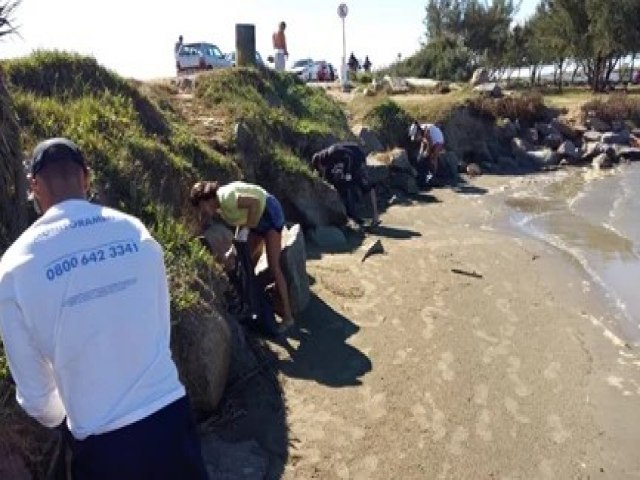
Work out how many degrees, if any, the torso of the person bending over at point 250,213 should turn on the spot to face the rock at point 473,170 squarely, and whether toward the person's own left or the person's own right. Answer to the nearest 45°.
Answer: approximately 135° to the person's own right

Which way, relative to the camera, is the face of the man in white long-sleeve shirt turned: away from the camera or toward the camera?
away from the camera

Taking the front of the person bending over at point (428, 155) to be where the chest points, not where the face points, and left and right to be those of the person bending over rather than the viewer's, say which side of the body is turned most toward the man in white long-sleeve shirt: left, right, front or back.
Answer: left

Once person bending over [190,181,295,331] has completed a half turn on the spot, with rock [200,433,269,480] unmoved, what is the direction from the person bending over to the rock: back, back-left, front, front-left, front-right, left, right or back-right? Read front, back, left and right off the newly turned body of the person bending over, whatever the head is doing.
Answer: right

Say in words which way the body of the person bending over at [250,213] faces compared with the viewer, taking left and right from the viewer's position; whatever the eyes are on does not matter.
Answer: facing to the left of the viewer

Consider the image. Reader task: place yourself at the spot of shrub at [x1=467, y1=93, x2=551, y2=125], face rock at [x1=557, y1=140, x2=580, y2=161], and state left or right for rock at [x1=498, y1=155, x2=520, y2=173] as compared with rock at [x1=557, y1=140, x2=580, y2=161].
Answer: right

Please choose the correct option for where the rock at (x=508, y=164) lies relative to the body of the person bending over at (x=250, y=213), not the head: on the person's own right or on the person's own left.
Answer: on the person's own right

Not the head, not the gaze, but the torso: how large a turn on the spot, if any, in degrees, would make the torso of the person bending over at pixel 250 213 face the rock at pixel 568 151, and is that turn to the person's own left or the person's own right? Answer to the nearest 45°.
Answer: approximately 135° to the person's own right

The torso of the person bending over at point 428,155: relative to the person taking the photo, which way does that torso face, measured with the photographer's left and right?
facing to the left of the viewer

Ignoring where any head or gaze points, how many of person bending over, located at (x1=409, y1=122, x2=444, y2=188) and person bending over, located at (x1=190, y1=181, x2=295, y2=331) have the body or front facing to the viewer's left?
2
